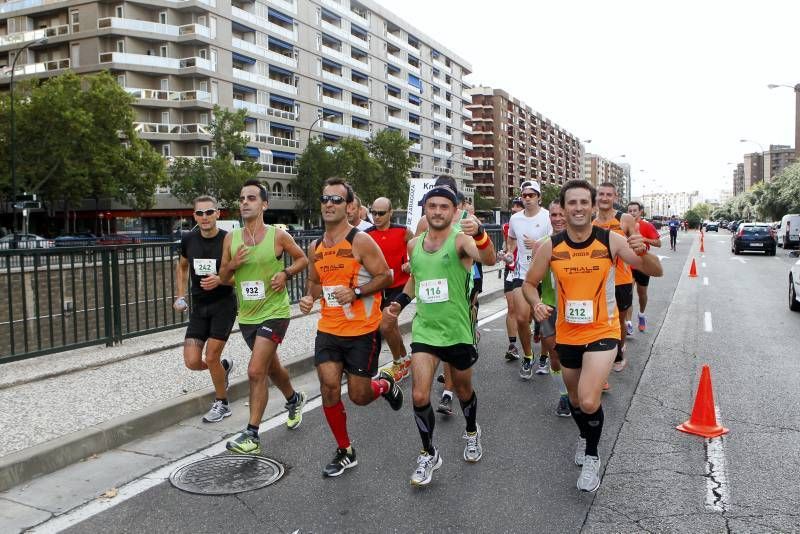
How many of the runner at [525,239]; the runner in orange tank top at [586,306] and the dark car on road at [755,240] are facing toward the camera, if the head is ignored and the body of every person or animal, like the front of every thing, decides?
2

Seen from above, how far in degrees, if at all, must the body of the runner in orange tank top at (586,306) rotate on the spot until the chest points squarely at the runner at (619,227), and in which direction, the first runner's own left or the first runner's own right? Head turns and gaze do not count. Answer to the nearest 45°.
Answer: approximately 180°

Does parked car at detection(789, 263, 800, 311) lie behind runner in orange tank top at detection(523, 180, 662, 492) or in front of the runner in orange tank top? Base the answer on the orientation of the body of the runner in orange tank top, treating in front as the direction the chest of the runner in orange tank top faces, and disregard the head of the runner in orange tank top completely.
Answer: behind

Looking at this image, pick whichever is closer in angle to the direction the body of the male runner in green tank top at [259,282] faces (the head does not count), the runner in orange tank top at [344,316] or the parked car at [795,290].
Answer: the runner in orange tank top

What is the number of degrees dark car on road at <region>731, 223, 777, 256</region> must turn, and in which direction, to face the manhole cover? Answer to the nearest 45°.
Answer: approximately 180°

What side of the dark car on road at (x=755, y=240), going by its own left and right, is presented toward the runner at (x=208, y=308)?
back

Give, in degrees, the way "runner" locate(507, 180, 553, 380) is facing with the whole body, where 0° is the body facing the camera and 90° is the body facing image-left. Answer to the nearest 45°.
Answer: approximately 0°

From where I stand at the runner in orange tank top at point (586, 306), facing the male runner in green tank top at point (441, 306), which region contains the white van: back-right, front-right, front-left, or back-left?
back-right

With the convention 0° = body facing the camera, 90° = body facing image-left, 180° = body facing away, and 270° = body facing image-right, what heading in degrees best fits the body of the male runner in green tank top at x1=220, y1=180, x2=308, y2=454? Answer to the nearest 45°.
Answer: approximately 45°

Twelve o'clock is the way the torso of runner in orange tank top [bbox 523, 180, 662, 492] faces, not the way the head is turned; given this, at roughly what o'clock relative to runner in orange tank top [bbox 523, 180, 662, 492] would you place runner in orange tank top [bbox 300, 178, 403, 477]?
runner in orange tank top [bbox 300, 178, 403, 477] is roughly at 3 o'clock from runner in orange tank top [bbox 523, 180, 662, 492].

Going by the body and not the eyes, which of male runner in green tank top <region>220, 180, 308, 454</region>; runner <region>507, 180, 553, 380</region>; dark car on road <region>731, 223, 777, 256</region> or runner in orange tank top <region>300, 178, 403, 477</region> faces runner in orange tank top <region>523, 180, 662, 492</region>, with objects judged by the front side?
the runner

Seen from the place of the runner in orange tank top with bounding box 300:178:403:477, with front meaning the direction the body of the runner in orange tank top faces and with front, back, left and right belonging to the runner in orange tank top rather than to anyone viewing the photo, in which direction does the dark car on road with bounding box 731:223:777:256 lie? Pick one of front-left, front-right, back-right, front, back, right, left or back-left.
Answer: back
